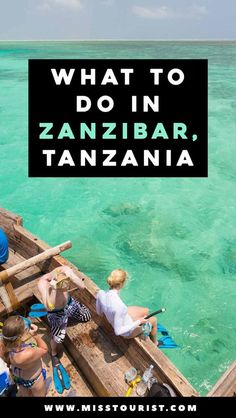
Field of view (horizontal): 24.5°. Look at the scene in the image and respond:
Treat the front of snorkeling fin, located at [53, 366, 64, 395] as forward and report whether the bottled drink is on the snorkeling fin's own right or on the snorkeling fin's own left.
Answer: on the snorkeling fin's own left

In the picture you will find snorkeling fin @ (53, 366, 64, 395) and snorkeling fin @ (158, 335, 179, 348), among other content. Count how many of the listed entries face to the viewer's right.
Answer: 1

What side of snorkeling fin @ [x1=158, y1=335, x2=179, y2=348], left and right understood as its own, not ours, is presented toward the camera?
right

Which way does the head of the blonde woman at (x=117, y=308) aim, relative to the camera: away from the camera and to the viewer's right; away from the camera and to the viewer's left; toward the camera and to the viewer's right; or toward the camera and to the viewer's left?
away from the camera and to the viewer's right

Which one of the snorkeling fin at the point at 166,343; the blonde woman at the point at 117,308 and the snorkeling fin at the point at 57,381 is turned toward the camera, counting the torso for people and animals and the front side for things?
the snorkeling fin at the point at 57,381

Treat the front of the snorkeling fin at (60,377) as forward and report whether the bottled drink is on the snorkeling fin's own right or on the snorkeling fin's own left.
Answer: on the snorkeling fin's own left

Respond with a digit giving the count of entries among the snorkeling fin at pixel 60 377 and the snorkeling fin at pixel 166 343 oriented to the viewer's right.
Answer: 1

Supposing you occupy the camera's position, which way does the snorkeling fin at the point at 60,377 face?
facing the viewer

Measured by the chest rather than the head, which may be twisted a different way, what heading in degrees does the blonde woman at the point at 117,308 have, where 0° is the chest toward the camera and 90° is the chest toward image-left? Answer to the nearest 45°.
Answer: approximately 225°
